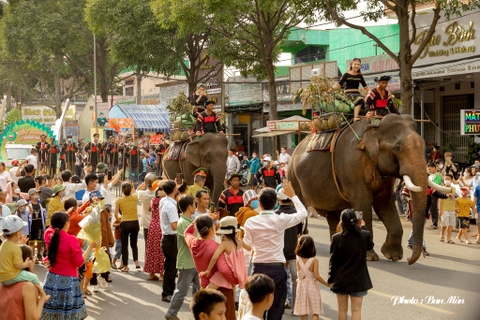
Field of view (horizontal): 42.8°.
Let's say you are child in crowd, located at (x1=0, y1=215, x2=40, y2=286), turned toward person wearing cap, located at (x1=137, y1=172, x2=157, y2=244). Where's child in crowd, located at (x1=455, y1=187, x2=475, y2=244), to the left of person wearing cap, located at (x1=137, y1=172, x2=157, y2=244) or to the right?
right

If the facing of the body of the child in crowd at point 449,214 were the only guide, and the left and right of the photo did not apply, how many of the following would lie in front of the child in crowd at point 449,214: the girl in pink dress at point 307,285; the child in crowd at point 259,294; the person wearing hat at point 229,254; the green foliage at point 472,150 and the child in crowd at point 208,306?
4

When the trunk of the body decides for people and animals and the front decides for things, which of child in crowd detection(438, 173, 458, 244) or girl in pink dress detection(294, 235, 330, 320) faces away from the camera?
the girl in pink dress

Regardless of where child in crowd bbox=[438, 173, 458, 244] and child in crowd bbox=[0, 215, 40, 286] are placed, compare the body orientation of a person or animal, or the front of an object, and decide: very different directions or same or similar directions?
very different directions

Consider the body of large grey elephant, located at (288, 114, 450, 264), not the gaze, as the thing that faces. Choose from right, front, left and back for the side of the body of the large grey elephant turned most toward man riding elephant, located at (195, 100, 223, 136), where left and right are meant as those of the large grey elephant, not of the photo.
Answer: back

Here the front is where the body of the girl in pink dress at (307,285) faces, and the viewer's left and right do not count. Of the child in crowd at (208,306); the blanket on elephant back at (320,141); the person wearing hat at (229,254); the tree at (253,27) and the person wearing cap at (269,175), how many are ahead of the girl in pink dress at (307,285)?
3

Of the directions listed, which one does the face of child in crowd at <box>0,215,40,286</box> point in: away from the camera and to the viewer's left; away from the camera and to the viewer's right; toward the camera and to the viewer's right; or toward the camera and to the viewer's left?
away from the camera and to the viewer's right

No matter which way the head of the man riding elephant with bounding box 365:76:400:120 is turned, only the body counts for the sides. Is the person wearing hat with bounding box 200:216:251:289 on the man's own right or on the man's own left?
on the man's own right

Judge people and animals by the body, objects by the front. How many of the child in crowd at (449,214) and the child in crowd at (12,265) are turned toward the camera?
1

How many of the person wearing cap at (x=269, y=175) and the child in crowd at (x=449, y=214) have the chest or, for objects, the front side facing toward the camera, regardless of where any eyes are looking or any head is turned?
2

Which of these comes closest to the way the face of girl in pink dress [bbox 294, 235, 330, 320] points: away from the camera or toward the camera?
away from the camera
